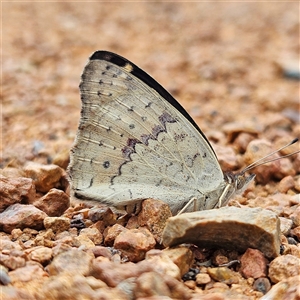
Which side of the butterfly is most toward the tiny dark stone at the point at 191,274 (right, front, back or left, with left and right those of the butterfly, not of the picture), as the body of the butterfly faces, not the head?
right

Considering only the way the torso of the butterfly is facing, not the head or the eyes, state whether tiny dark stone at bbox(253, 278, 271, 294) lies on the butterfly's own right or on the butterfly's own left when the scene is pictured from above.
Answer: on the butterfly's own right

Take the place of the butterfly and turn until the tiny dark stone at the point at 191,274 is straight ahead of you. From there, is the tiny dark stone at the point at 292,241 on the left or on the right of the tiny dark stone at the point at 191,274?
left

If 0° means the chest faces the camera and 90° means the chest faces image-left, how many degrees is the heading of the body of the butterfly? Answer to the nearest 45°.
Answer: approximately 270°
